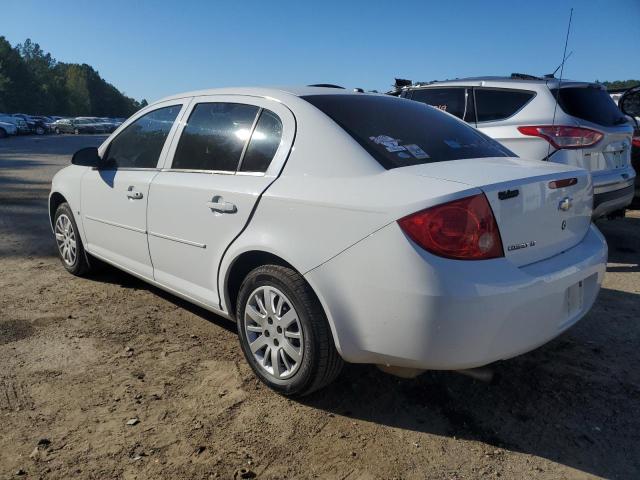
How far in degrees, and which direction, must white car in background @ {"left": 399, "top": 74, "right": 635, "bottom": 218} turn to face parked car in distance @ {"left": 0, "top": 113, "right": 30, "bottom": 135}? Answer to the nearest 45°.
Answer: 0° — it already faces it

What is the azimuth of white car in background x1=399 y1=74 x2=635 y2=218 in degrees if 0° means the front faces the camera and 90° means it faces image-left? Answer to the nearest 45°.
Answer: approximately 135°

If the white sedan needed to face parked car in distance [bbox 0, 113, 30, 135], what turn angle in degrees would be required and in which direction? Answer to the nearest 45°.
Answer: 0° — it already faces it

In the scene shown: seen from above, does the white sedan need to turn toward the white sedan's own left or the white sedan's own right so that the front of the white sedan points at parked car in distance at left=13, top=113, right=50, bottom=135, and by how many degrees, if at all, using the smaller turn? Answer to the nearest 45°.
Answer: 0° — it already faces it

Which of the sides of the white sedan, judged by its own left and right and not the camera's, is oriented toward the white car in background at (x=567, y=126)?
right

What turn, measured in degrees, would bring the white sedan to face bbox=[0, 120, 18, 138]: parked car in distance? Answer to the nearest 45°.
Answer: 0° — it already faces it

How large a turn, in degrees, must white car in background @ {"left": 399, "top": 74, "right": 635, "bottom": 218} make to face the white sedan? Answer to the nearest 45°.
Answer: approximately 135° to its left

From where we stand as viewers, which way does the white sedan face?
facing away from the viewer and to the left of the viewer
